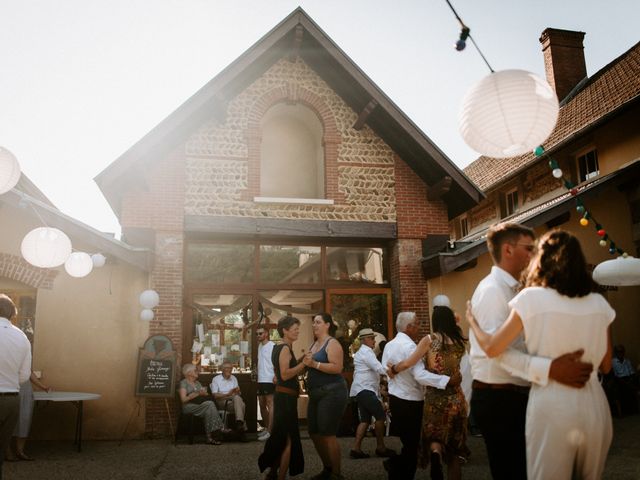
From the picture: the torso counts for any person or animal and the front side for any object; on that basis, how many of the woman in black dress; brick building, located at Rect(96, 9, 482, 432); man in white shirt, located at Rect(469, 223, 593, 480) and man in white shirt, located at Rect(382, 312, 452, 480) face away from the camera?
0

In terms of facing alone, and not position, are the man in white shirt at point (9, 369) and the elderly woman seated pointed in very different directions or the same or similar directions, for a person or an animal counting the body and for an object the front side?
very different directions

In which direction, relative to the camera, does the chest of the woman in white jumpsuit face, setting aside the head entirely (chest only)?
away from the camera

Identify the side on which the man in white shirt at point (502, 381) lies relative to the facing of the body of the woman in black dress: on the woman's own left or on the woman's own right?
on the woman's own right

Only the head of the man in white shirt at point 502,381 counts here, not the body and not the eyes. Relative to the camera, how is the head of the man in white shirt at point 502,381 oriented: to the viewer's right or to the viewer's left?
to the viewer's right

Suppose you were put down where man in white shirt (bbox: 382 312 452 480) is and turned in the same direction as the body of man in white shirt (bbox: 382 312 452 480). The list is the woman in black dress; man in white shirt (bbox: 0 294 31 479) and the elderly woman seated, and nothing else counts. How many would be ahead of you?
0

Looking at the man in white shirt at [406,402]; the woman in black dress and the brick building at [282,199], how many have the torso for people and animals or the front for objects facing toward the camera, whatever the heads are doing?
1

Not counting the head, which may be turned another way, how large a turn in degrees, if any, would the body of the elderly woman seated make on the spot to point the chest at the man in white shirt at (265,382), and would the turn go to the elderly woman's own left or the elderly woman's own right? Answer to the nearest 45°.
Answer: approximately 45° to the elderly woman's own left

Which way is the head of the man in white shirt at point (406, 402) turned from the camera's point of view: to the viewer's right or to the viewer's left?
to the viewer's right

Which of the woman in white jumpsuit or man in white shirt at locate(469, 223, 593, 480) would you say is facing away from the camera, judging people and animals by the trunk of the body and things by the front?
the woman in white jumpsuit

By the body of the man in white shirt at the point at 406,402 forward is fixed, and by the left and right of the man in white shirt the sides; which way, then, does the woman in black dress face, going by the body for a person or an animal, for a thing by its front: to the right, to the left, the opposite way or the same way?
the same way

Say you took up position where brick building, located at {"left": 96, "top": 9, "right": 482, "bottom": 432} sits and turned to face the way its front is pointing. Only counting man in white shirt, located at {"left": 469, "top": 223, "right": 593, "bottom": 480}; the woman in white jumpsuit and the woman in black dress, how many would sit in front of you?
3

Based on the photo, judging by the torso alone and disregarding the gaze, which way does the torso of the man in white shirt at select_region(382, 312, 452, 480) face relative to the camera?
to the viewer's right

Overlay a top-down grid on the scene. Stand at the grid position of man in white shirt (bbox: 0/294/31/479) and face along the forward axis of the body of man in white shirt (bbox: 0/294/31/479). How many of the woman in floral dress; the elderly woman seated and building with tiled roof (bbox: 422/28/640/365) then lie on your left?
0

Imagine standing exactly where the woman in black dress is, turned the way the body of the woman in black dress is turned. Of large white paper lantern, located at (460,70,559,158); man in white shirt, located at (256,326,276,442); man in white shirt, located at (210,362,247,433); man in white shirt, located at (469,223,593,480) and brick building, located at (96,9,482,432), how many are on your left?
3

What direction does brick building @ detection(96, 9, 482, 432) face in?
toward the camera

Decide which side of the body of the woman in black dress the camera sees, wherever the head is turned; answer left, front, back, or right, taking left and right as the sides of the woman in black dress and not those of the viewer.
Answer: right

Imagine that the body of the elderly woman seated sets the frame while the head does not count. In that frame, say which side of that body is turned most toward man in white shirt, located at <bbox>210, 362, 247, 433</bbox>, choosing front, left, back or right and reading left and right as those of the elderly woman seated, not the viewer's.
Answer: left

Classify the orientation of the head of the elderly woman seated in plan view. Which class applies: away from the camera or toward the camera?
toward the camera
